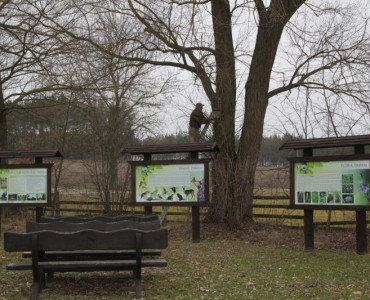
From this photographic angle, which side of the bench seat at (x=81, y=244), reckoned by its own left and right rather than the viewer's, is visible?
back

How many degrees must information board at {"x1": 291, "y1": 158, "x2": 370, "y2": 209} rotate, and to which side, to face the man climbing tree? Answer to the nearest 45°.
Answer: approximately 135° to its right

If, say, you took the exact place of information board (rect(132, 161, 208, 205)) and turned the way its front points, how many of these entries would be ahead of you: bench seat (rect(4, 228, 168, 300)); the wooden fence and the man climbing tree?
1

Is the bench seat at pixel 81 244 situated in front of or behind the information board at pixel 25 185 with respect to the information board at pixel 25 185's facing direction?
in front

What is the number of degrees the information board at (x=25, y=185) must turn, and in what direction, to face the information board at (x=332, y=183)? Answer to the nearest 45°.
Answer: approximately 45° to its left

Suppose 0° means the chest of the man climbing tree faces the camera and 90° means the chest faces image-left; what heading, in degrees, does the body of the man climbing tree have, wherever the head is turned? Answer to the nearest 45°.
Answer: approximately 270°

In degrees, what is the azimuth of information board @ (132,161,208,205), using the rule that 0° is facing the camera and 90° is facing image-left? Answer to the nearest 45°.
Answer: approximately 0°

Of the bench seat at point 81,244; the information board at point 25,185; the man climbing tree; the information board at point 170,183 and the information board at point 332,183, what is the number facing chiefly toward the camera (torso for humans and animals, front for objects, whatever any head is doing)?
3

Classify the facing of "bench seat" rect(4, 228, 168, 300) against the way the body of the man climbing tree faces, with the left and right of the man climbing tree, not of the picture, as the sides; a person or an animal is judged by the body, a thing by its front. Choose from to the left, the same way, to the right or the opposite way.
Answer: to the left

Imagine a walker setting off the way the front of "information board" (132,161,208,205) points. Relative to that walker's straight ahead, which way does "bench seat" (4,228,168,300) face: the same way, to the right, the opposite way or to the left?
the opposite way

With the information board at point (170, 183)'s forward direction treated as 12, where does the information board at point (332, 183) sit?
the information board at point (332, 183) is roughly at 10 o'clock from the information board at point (170, 183).

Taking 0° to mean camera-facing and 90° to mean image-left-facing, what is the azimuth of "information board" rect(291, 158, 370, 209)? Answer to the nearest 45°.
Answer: approximately 0°
